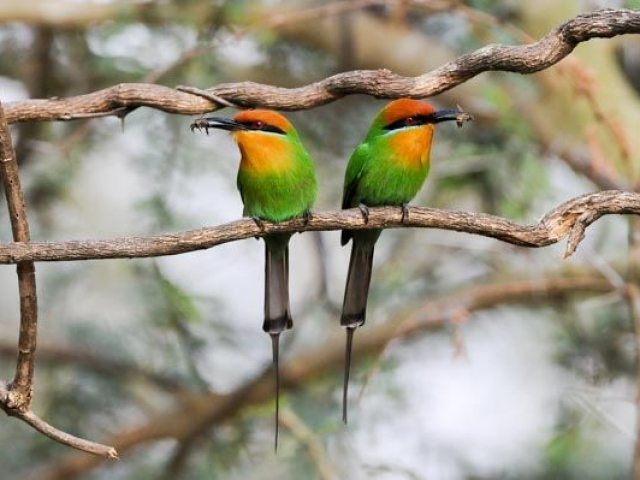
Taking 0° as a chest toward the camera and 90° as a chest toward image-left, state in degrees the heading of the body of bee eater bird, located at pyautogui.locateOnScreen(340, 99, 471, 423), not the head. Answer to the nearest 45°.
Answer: approximately 315°

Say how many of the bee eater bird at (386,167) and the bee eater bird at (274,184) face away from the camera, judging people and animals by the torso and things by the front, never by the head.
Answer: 0
